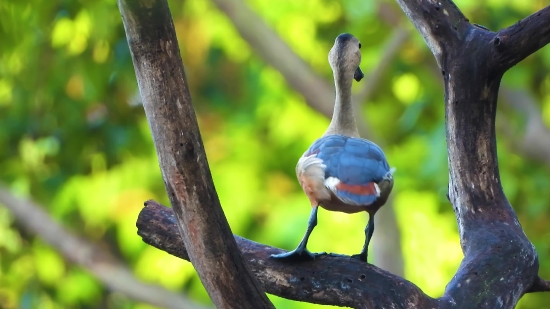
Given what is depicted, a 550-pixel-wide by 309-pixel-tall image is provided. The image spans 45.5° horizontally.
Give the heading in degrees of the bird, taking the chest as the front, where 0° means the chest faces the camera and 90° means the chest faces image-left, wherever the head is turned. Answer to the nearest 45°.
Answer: approximately 180°

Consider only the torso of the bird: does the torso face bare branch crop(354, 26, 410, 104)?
yes
